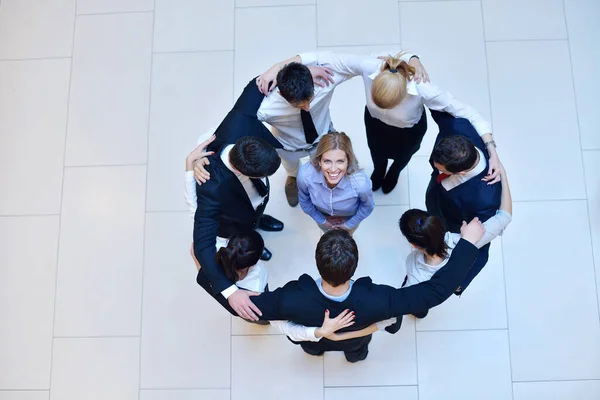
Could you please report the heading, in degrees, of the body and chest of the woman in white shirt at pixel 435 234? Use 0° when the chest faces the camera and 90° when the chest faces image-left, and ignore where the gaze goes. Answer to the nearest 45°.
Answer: approximately 135°

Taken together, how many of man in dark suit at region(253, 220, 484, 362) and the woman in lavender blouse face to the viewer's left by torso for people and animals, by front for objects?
0

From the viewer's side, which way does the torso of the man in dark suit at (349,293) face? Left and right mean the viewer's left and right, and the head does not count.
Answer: facing away from the viewer

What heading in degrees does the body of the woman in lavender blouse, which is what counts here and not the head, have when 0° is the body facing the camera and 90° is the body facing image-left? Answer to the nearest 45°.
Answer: approximately 0°

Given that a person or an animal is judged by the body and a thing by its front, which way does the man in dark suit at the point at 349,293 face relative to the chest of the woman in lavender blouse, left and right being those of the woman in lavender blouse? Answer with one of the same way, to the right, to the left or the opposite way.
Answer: the opposite way

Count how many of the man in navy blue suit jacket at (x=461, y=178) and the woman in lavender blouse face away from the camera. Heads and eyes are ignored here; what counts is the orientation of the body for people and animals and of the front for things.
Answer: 0

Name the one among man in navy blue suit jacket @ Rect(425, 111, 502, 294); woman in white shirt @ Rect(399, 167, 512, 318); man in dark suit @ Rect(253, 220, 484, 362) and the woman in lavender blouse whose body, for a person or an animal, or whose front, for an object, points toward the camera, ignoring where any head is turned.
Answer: the woman in lavender blouse

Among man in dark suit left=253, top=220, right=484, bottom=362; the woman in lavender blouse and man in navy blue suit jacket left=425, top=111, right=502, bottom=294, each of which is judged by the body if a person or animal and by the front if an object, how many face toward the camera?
1

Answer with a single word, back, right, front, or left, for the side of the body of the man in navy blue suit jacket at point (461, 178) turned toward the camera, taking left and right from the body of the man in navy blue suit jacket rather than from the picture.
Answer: left
